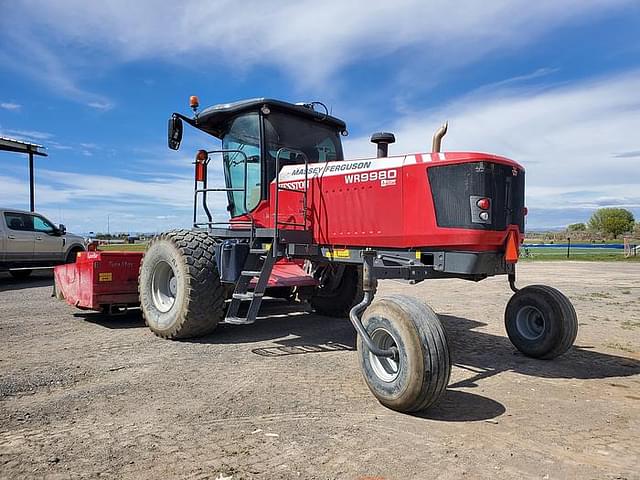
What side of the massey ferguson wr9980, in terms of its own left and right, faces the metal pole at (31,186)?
front

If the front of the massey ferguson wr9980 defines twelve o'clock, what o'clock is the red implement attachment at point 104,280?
The red implement attachment is roughly at 11 o'clock from the massey ferguson wr9980.

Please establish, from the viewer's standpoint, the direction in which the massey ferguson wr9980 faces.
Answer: facing away from the viewer and to the left of the viewer

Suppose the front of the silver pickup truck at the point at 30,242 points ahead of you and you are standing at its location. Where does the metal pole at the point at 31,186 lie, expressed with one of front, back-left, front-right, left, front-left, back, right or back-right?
front-left

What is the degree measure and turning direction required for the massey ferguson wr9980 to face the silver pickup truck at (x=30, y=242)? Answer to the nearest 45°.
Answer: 0° — it already faces it

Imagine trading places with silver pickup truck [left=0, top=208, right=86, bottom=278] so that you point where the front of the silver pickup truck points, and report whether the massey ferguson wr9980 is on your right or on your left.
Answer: on your right

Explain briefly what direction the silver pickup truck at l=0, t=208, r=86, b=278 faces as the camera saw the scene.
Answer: facing away from the viewer and to the right of the viewer

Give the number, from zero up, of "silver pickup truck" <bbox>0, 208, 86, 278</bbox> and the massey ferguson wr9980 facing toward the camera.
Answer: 0
